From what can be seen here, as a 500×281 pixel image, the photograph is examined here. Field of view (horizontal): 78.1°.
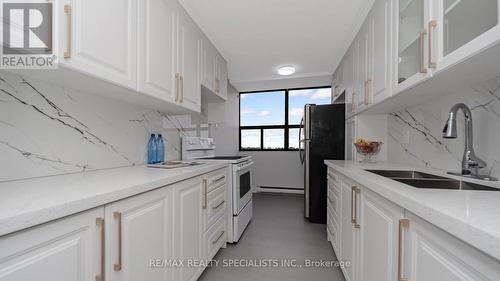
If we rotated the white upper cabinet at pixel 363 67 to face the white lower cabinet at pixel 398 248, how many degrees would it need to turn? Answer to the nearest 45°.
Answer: approximately 90° to its left

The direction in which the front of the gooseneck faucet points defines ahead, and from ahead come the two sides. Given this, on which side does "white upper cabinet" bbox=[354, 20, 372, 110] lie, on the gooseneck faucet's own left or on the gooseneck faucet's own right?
on the gooseneck faucet's own right

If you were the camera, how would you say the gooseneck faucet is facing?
facing the viewer and to the left of the viewer

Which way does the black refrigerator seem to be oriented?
to the viewer's left

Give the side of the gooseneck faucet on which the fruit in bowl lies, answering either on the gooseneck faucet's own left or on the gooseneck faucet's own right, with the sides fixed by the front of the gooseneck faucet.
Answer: on the gooseneck faucet's own right

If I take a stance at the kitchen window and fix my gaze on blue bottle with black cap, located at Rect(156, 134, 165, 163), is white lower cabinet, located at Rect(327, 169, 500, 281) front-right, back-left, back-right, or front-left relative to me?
front-left

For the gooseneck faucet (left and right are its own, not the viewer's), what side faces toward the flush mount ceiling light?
right

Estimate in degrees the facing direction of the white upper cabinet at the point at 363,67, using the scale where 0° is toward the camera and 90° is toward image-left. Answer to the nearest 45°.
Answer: approximately 90°
